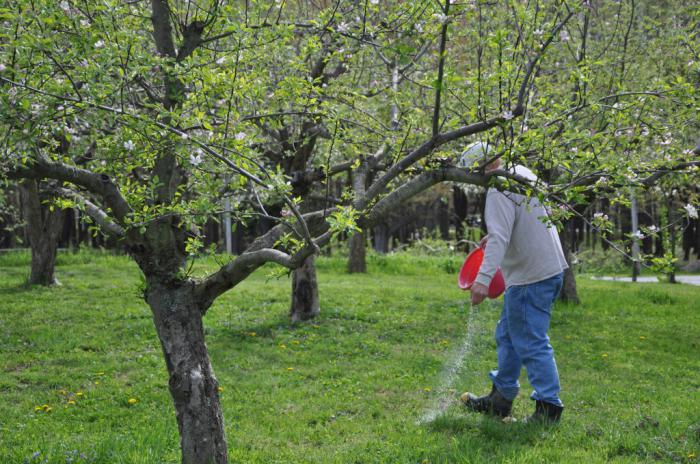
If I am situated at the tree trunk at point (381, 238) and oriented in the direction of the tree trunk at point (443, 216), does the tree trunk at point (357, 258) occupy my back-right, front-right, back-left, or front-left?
back-right

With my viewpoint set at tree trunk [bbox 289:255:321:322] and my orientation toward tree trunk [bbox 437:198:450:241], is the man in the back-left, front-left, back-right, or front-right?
back-right

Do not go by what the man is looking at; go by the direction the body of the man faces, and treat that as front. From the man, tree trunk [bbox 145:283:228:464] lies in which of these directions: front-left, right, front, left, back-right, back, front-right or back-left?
front-left

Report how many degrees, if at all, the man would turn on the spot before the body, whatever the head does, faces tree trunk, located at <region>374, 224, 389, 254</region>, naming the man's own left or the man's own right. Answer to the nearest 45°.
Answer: approximately 90° to the man's own right

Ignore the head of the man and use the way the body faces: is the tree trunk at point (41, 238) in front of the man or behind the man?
in front

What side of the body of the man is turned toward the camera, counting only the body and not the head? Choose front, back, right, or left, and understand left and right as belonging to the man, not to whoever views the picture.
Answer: left

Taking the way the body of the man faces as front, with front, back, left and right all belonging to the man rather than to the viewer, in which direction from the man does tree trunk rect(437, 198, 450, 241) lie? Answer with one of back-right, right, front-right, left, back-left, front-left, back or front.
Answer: right

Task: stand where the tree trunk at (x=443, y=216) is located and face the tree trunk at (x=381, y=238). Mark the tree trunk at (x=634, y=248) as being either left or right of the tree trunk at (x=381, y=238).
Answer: left

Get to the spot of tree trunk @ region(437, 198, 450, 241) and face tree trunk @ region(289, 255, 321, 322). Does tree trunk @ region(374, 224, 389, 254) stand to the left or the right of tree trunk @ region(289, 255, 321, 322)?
right

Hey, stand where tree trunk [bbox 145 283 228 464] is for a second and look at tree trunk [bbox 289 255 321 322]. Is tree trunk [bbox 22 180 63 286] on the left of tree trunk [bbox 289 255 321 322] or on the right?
left
